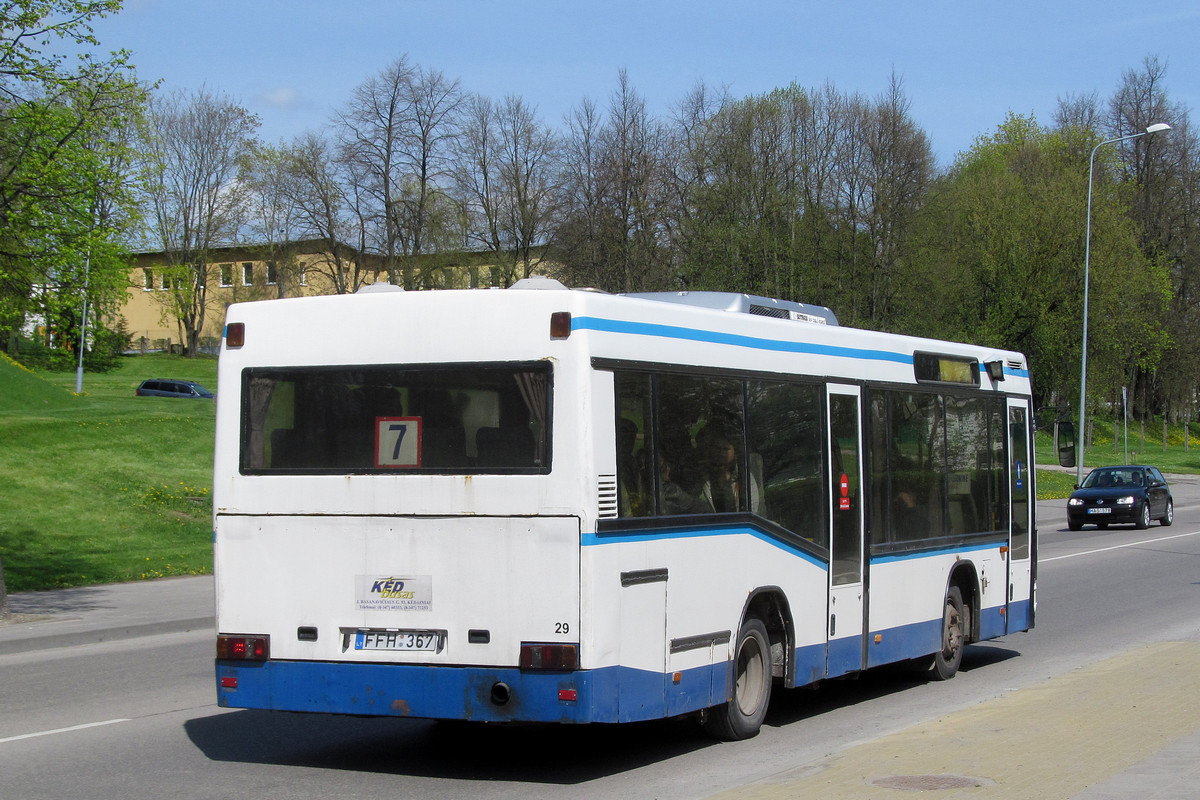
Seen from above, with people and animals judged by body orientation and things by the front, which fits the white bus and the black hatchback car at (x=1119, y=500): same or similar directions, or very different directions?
very different directions

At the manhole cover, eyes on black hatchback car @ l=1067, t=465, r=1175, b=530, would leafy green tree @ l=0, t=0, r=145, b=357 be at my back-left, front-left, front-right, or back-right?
front-left

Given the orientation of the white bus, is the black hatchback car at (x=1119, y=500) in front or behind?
in front

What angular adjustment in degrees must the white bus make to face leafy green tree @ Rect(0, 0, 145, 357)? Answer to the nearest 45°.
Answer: approximately 90° to its left

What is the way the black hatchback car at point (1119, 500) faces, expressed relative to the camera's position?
facing the viewer and to the left of the viewer

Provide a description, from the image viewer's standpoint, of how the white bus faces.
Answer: facing away from the viewer and to the right of the viewer

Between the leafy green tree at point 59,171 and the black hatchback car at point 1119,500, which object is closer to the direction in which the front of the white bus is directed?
the black hatchback car

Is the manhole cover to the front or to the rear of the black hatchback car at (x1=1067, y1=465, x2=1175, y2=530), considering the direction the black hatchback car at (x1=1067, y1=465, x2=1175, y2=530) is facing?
to the front
